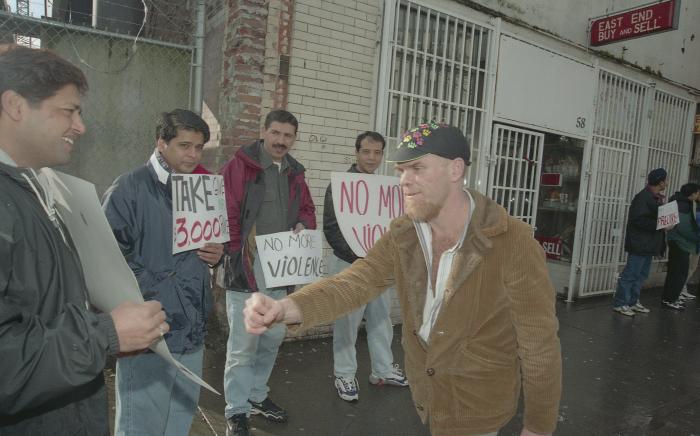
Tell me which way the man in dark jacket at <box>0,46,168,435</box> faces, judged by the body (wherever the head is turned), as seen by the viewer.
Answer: to the viewer's right

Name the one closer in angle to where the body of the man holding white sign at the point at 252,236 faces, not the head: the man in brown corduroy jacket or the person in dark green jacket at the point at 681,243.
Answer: the man in brown corduroy jacket

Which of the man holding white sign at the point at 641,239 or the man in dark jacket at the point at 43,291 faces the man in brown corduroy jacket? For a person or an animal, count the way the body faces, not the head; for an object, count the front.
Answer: the man in dark jacket

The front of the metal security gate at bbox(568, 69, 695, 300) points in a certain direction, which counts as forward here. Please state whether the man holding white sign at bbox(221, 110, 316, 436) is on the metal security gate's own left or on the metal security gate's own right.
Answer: on the metal security gate's own right
